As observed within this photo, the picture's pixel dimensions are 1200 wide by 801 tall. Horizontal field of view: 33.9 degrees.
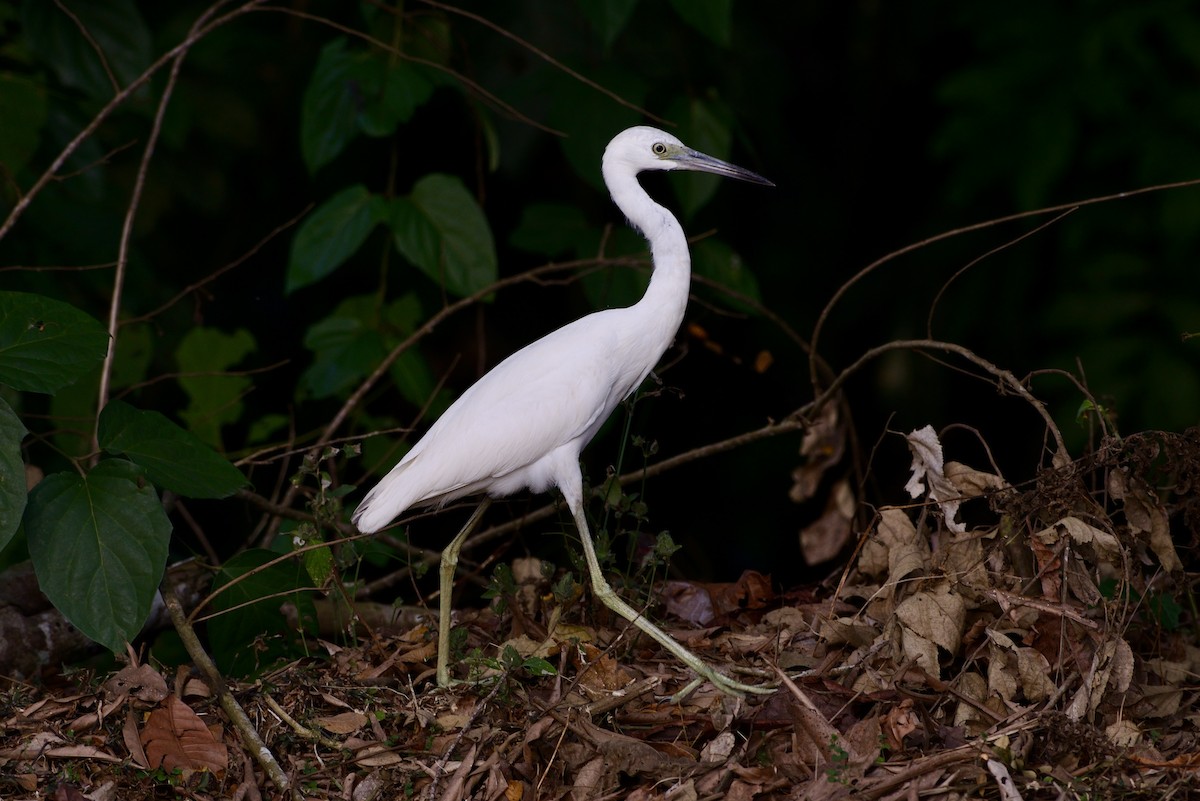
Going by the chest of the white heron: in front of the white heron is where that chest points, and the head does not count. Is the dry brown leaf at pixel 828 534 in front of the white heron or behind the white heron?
in front

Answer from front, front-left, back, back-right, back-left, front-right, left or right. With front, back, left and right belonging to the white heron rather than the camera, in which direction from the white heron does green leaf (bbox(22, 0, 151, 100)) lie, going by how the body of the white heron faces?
back-left

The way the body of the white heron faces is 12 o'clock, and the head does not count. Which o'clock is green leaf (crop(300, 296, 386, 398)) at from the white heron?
The green leaf is roughly at 8 o'clock from the white heron.

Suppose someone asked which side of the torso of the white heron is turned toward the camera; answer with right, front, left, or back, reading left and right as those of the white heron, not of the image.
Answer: right

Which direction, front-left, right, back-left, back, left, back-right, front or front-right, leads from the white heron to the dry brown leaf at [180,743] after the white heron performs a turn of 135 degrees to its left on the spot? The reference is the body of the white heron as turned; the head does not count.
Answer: left

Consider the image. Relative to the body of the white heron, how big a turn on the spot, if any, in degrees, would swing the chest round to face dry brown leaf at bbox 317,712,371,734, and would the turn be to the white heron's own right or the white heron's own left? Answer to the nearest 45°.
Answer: approximately 135° to the white heron's own right

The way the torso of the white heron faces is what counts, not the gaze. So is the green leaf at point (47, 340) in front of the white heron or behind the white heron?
behind

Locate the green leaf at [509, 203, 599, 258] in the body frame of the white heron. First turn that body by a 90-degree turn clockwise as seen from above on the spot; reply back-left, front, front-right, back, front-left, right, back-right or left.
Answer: back

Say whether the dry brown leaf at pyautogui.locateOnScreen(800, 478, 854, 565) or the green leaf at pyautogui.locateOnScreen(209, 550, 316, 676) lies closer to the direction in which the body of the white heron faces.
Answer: the dry brown leaf

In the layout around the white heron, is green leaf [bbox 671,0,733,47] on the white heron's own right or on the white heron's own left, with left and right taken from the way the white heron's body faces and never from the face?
on the white heron's own left

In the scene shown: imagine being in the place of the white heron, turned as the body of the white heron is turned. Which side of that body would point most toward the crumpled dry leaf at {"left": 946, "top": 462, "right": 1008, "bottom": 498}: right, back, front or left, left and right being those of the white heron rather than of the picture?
front
